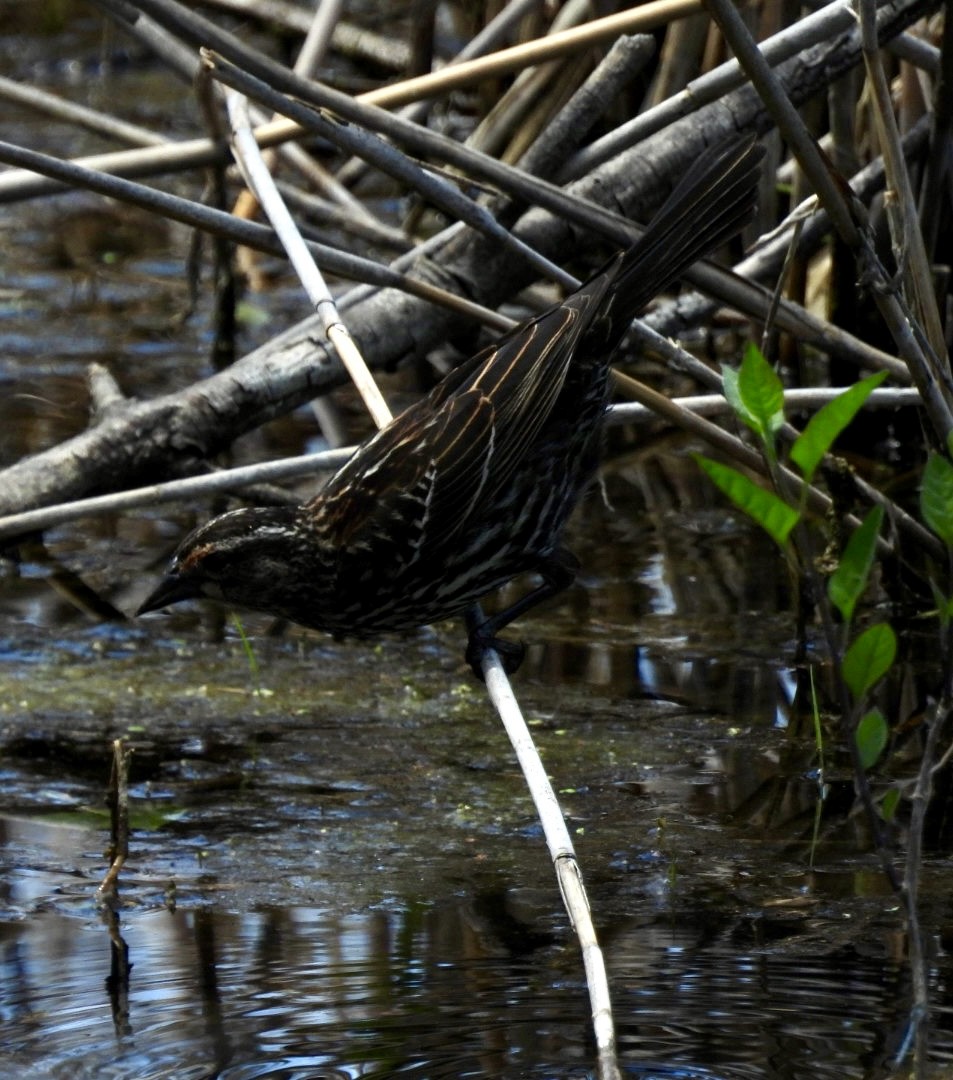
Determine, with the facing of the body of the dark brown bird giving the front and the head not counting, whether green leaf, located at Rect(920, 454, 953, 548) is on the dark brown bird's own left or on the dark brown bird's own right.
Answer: on the dark brown bird's own left

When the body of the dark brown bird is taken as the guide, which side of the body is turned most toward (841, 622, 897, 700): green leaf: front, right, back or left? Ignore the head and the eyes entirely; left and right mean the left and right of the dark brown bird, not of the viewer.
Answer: back

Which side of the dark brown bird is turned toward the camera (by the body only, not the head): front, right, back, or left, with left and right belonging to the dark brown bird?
left

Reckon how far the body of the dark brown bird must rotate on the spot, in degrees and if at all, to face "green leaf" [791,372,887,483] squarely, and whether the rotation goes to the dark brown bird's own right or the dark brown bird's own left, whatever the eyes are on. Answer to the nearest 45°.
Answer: approximately 180°

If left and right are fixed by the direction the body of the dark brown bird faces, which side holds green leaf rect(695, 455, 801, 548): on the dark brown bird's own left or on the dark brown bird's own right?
on the dark brown bird's own left
